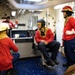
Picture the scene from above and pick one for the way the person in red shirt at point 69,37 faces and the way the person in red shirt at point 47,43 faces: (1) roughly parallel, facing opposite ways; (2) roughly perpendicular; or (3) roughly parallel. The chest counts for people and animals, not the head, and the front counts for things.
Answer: roughly perpendicular

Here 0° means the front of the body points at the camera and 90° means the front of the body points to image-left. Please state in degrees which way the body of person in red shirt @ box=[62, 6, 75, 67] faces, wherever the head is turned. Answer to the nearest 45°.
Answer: approximately 90°

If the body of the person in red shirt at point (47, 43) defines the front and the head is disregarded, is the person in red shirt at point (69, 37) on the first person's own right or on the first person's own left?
on the first person's own left

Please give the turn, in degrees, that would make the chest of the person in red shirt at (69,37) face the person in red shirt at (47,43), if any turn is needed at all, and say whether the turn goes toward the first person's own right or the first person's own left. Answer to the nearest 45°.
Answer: approximately 45° to the first person's own right

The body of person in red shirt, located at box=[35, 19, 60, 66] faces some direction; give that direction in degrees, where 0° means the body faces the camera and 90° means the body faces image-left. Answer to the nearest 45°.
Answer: approximately 0°

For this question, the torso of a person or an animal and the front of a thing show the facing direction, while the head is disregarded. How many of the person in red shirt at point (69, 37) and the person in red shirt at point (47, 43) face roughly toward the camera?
1
